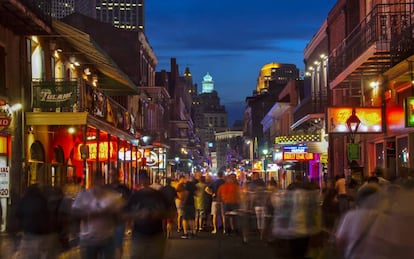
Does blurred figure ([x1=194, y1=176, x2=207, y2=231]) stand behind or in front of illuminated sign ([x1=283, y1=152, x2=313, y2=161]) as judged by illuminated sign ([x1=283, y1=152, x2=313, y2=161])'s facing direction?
in front

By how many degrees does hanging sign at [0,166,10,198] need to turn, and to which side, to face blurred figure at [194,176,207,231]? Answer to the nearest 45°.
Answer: approximately 90° to its left

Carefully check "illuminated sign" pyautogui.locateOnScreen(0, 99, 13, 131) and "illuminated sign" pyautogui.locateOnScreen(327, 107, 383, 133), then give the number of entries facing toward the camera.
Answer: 2

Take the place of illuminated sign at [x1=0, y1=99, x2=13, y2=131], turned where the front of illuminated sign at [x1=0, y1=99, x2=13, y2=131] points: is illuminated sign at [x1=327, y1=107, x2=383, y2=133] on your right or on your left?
on your left

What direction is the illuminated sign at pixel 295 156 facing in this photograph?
toward the camera

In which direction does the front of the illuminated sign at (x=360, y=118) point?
toward the camera

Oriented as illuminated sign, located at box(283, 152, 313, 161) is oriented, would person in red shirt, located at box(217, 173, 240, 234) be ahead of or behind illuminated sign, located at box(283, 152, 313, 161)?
ahead

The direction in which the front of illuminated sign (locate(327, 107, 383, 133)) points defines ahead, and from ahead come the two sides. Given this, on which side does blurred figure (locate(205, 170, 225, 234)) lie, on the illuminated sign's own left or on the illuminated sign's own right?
on the illuminated sign's own right

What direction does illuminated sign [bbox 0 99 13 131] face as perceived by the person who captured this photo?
facing the viewer

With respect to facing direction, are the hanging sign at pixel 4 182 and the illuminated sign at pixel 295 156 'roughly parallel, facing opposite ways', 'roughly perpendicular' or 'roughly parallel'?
roughly parallel

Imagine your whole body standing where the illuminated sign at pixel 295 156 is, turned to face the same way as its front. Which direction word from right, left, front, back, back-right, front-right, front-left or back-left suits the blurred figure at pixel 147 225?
front
